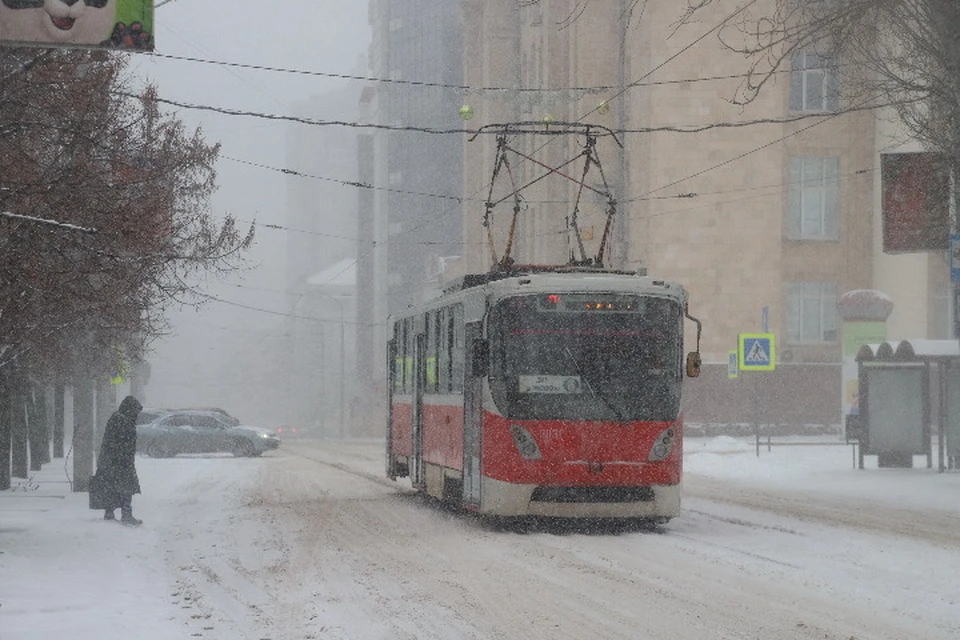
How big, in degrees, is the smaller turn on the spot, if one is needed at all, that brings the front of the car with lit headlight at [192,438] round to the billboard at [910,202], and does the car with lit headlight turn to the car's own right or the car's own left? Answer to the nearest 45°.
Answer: approximately 45° to the car's own right

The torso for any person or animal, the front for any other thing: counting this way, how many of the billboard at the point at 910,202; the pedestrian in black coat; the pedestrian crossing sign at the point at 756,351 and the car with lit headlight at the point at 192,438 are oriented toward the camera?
2

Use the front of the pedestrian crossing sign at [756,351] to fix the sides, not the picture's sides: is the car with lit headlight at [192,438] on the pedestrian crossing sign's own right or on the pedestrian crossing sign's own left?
on the pedestrian crossing sign's own right

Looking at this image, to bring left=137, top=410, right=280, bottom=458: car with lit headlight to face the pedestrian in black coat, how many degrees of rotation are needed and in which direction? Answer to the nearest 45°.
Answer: approximately 90° to its right

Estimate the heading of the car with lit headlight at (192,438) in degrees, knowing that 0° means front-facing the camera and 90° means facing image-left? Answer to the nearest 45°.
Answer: approximately 270°
